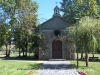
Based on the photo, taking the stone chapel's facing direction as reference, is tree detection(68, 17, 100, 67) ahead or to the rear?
ahead

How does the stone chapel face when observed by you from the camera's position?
facing the viewer
